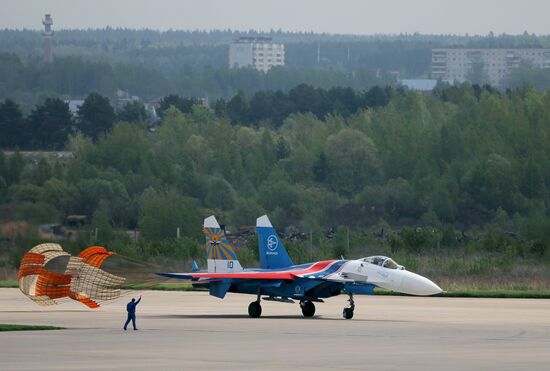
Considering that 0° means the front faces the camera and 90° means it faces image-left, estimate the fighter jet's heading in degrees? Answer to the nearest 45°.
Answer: approximately 315°

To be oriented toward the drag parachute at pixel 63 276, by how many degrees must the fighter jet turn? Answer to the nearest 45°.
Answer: approximately 135° to its right
